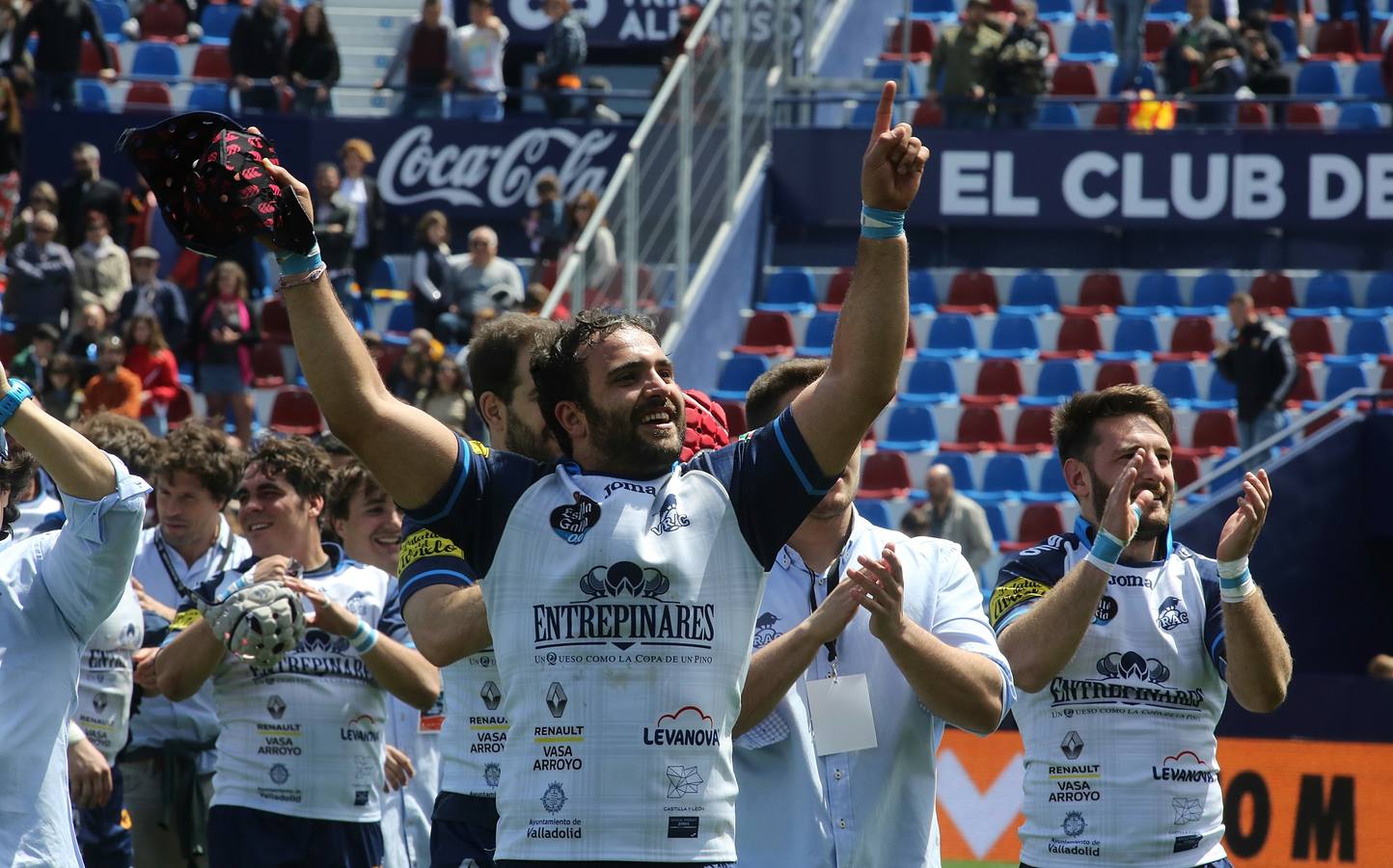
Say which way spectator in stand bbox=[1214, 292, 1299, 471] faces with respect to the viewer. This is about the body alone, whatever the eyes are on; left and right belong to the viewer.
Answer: facing the viewer and to the left of the viewer

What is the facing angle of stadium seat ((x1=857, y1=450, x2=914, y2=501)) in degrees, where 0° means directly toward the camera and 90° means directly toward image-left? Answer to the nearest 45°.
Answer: approximately 0°

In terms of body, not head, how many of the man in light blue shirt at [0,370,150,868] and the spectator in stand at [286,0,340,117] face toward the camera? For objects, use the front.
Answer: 1

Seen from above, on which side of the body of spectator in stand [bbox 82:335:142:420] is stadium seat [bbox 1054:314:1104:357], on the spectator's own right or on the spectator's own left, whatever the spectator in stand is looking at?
on the spectator's own left

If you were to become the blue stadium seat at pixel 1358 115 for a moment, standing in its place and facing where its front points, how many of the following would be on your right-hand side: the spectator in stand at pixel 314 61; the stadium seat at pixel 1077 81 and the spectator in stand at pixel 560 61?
3

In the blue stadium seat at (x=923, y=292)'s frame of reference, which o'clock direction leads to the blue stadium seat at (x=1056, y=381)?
the blue stadium seat at (x=1056, y=381) is roughly at 10 o'clock from the blue stadium seat at (x=923, y=292).

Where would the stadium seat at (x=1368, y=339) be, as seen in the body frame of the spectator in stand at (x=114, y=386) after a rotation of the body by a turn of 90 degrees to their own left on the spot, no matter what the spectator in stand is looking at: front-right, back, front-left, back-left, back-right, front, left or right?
front

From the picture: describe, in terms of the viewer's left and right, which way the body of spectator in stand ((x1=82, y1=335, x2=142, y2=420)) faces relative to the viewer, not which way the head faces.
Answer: facing the viewer

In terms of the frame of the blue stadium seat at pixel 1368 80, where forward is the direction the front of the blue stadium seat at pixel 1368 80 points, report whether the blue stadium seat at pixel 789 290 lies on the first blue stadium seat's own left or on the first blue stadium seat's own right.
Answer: on the first blue stadium seat's own right
